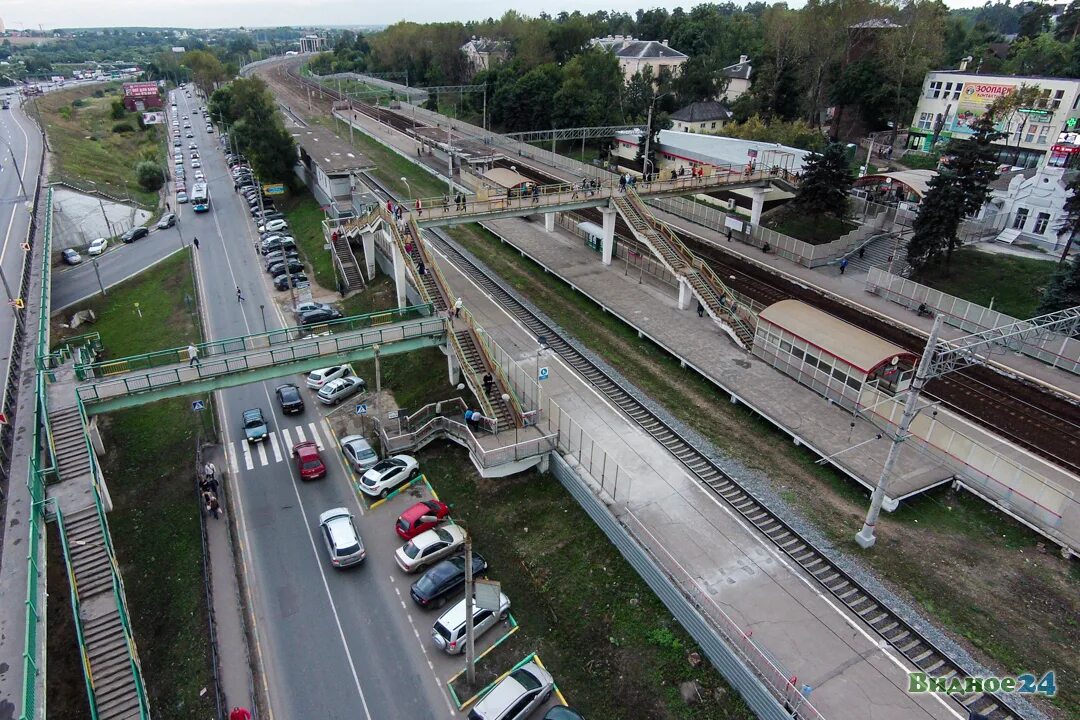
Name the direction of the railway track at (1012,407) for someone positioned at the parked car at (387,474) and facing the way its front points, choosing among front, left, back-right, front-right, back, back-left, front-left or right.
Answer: front-right

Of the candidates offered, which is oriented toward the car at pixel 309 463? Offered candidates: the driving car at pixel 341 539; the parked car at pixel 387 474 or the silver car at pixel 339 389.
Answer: the driving car at pixel 341 539

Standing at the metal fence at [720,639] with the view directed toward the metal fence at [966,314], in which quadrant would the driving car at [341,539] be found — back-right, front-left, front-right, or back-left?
back-left

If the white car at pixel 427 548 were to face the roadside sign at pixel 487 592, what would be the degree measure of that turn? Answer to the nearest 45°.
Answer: approximately 135° to its right

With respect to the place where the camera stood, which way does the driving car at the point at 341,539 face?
facing away from the viewer

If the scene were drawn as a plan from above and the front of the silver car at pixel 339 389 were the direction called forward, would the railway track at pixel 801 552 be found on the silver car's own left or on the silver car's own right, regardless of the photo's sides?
on the silver car's own right

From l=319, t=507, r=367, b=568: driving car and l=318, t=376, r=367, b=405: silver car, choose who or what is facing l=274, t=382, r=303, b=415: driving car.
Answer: l=319, t=507, r=367, b=568: driving car

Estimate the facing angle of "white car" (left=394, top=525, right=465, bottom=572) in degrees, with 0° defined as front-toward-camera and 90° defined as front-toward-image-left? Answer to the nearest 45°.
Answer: approximately 225°

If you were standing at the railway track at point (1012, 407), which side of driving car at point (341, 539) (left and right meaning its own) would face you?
right

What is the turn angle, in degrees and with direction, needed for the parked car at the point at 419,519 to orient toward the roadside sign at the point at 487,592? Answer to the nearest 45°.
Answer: approximately 135° to its right

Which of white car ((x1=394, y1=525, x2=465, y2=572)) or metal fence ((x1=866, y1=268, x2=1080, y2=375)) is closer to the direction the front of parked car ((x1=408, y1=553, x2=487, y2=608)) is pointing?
the metal fence

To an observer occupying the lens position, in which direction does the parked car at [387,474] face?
facing away from the viewer and to the right of the viewer

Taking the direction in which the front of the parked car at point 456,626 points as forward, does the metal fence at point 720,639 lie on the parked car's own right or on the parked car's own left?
on the parked car's own right

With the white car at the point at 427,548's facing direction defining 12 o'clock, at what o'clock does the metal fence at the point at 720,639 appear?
The metal fence is roughly at 3 o'clock from the white car.

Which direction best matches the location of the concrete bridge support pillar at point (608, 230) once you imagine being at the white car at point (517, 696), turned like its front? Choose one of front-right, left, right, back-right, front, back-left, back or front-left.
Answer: front-left
